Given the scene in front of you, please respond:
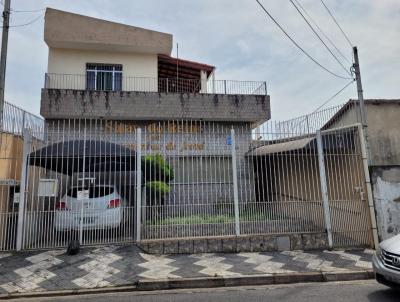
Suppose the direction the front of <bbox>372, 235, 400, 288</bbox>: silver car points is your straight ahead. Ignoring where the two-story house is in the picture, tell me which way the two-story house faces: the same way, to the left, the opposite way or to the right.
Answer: to the left

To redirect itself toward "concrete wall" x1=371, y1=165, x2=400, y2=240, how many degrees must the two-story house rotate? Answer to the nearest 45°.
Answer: approximately 45° to its left

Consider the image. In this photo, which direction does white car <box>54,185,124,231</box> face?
away from the camera

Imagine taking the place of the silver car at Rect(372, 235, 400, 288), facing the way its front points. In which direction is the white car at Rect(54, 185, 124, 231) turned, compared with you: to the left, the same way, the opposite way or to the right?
to the right

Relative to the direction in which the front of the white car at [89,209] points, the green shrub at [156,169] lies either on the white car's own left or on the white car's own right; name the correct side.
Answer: on the white car's own right

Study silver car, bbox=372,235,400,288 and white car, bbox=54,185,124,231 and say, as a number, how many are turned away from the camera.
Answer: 1

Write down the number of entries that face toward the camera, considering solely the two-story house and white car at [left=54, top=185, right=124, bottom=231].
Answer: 1

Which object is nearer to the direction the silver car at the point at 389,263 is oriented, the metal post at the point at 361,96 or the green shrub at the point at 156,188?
the green shrub

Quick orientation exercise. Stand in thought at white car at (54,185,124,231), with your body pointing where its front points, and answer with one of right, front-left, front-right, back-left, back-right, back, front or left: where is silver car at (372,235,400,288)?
back-right

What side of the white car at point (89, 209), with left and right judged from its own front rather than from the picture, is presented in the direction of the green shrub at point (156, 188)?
right

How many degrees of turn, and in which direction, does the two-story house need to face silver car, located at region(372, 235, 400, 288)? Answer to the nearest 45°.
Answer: approximately 45° to its left

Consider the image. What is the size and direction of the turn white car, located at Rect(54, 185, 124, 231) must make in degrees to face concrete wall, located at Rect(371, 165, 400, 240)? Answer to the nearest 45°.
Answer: approximately 90° to its right

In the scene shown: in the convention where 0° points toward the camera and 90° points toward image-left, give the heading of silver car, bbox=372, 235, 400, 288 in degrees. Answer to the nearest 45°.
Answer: approximately 45°

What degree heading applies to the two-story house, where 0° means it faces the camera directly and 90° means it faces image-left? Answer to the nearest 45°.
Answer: approximately 0°

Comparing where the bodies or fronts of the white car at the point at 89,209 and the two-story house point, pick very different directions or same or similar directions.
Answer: very different directions

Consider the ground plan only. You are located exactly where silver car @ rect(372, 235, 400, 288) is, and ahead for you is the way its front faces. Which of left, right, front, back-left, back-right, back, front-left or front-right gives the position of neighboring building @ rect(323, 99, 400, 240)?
back-right

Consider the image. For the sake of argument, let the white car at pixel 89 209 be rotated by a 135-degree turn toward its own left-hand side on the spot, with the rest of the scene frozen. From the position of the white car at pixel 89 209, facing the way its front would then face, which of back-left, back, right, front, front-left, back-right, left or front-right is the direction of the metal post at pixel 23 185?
front-right

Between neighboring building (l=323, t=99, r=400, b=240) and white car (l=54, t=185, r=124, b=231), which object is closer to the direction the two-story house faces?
the white car
